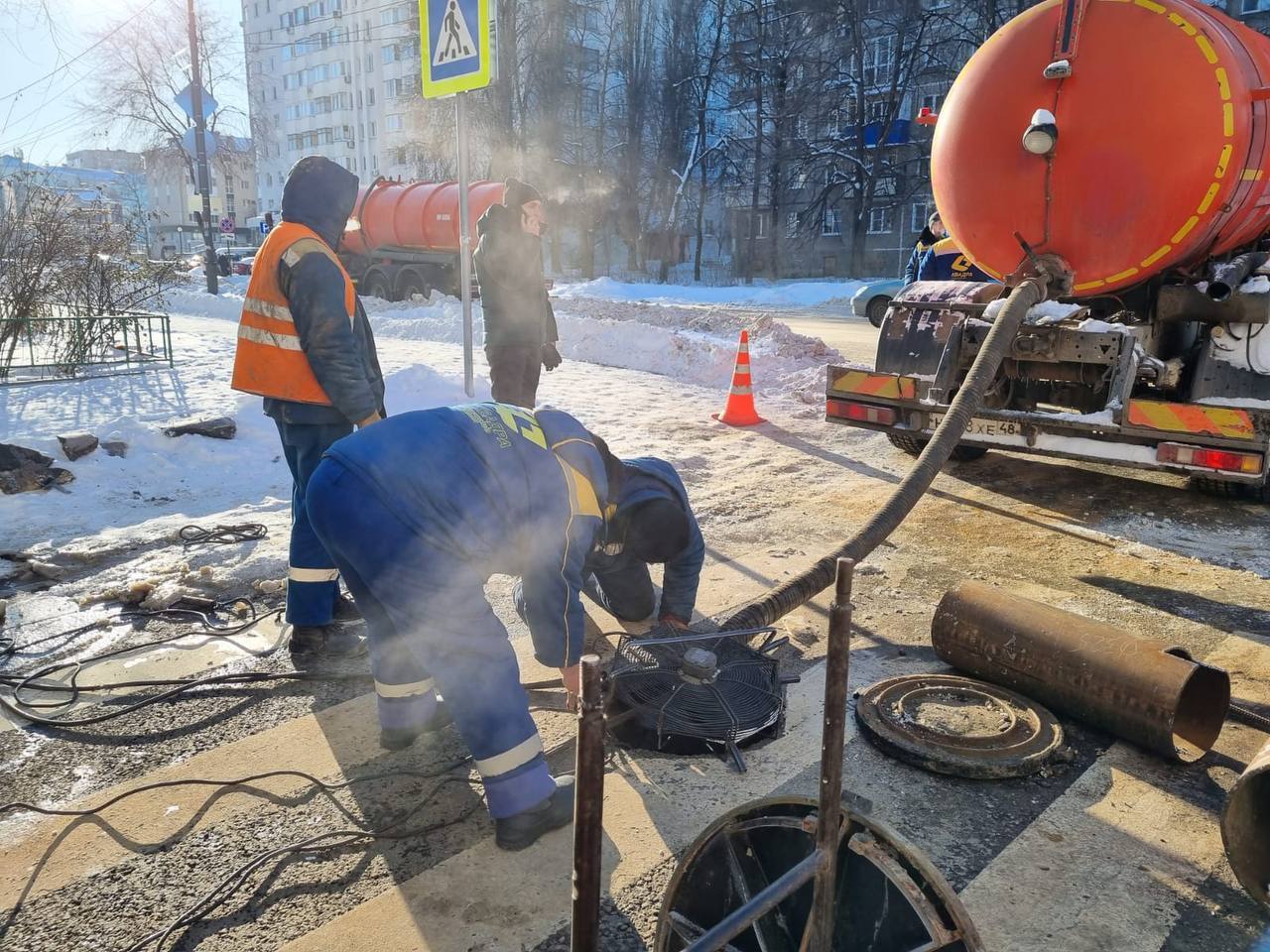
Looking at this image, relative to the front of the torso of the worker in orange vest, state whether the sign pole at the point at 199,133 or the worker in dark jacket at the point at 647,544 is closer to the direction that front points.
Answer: the worker in dark jacket

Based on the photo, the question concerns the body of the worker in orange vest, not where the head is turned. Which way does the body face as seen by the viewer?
to the viewer's right

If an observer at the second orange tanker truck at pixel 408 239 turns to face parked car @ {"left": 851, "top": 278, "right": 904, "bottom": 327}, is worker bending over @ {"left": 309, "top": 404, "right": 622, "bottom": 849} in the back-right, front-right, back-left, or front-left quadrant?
front-right

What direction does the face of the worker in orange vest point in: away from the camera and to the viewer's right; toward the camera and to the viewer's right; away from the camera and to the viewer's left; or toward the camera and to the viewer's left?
away from the camera and to the viewer's right

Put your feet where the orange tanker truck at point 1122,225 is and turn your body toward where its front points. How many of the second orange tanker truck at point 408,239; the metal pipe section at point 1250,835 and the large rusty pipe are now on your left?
1

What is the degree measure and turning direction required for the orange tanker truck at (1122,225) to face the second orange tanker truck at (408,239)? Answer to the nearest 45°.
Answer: approximately 90° to its left

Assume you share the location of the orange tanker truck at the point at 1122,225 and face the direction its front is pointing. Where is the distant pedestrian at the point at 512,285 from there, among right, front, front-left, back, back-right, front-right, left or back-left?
back-left

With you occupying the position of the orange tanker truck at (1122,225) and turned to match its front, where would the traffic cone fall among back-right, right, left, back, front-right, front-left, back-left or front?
left

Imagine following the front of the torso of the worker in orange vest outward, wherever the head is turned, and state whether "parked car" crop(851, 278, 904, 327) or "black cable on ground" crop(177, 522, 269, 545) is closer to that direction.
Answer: the parked car

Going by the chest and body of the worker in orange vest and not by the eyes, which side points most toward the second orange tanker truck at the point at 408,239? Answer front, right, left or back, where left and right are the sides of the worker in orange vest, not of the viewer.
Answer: left
